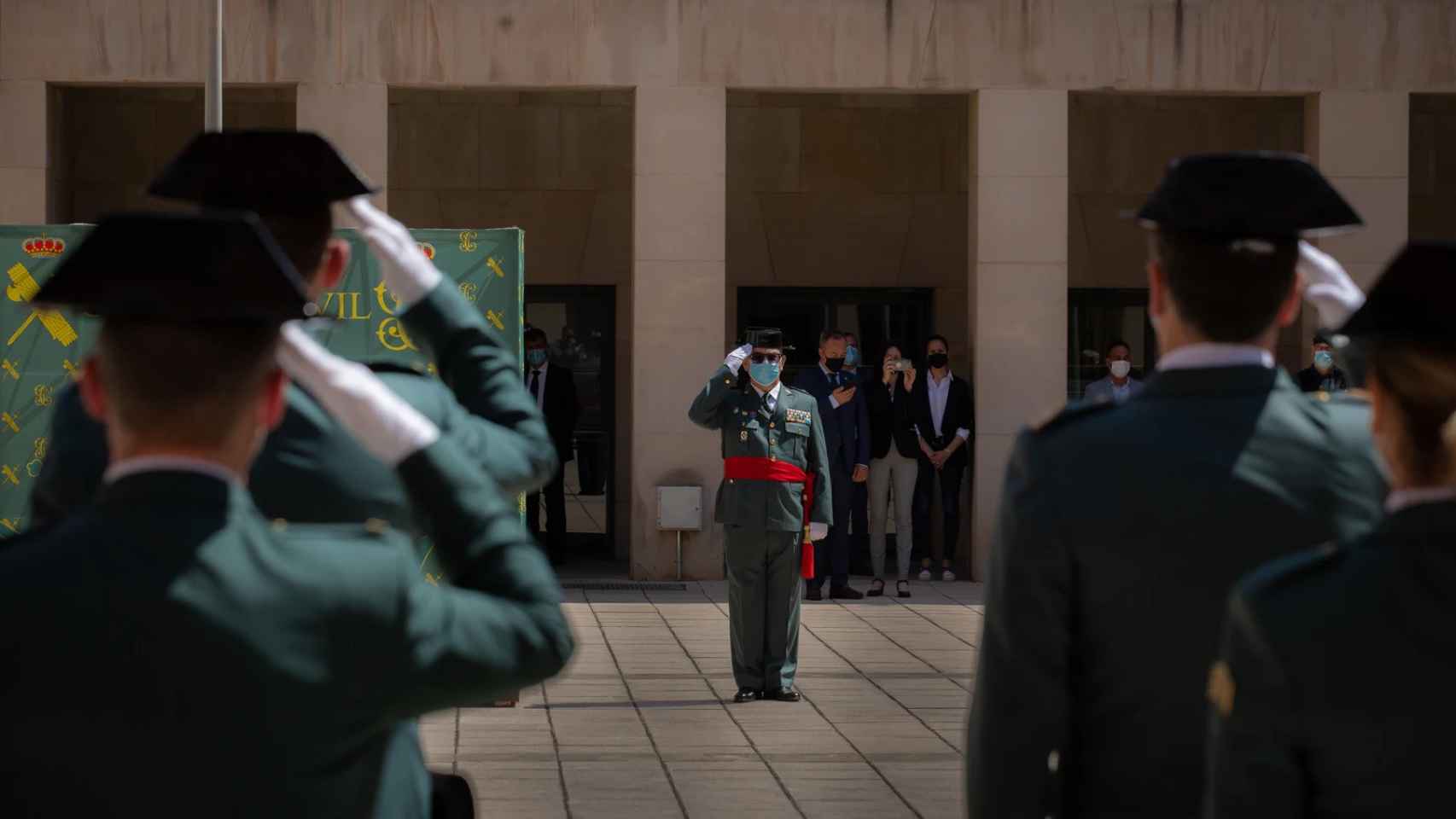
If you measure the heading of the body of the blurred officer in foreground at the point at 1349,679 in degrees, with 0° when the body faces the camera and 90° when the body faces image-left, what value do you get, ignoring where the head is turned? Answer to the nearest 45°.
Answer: approximately 180°

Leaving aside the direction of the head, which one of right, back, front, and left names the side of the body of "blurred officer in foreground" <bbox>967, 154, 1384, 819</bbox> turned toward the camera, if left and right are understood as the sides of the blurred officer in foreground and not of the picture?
back

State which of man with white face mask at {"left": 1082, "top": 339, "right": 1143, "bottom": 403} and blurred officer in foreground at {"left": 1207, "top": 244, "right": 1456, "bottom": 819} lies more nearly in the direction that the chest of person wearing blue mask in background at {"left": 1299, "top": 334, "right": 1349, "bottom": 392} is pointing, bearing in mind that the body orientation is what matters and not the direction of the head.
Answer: the blurred officer in foreground

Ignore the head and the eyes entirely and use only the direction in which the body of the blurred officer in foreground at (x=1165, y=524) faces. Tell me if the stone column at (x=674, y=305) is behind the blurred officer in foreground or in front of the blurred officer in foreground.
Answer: in front

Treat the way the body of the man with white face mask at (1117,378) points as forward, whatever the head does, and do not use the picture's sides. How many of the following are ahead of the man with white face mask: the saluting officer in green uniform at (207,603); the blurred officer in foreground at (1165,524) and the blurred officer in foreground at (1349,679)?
3

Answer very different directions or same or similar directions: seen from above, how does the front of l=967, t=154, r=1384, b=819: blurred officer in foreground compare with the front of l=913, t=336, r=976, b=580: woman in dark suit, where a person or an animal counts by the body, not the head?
very different directions

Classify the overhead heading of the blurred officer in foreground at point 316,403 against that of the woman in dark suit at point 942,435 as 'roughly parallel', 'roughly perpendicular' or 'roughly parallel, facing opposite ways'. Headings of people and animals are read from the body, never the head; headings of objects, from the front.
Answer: roughly parallel, facing opposite ways

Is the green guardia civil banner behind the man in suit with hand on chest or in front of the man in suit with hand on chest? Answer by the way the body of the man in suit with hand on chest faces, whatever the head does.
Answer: in front

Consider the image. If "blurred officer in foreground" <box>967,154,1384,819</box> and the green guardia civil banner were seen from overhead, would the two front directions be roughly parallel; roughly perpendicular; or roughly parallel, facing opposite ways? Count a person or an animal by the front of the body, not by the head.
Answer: roughly parallel, facing opposite ways

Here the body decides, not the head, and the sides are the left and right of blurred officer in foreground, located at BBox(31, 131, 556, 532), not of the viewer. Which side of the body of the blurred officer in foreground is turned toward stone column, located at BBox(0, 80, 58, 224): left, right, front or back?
front

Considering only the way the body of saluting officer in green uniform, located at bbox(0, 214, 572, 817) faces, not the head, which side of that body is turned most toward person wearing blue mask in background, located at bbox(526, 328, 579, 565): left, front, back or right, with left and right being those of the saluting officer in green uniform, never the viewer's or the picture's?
front

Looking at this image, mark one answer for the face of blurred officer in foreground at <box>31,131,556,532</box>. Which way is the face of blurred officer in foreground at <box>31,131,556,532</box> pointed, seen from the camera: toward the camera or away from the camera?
away from the camera

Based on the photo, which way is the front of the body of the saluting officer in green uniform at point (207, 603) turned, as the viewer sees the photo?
away from the camera

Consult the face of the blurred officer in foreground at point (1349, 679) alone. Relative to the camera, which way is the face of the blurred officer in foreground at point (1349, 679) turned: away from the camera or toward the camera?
away from the camera

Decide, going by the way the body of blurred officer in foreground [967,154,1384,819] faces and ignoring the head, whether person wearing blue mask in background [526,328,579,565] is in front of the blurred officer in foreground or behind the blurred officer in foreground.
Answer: in front

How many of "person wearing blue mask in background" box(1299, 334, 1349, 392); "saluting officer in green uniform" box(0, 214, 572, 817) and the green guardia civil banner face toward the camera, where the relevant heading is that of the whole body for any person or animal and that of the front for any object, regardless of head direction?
2

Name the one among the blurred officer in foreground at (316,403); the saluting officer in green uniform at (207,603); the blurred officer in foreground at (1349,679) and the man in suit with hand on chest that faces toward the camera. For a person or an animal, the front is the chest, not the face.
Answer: the man in suit with hand on chest

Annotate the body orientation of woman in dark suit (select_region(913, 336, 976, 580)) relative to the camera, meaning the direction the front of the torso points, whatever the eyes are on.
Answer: toward the camera
